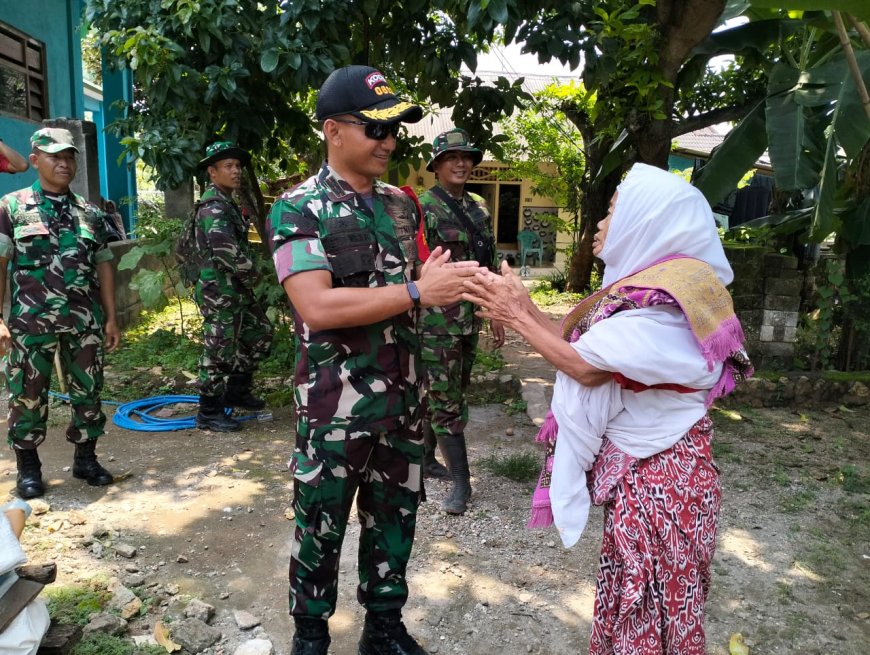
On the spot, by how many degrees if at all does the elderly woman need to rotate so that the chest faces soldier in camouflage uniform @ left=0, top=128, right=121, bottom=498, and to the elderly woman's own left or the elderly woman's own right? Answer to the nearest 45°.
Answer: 0° — they already face them

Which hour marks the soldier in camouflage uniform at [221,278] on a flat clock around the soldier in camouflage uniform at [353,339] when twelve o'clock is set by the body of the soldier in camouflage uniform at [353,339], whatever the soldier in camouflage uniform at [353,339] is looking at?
the soldier in camouflage uniform at [221,278] is roughly at 7 o'clock from the soldier in camouflage uniform at [353,339].

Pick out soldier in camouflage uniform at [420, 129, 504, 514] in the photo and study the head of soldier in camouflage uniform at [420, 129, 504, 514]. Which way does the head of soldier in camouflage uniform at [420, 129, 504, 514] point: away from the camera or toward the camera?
toward the camera

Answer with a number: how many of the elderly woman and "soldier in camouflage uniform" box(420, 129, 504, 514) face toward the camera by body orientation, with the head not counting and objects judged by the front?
1

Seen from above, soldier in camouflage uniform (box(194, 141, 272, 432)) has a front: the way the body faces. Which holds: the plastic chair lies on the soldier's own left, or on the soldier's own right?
on the soldier's own left

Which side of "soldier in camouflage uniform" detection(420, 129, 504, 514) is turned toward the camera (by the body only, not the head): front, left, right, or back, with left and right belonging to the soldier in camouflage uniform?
front

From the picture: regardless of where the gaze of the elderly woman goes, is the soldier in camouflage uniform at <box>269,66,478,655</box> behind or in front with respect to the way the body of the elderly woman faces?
in front

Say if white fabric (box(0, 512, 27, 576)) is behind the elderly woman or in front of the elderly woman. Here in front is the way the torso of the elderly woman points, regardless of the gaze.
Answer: in front

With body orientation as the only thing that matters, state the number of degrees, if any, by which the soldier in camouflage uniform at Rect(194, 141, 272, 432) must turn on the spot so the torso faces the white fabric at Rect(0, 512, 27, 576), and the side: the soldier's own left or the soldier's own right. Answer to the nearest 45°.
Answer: approximately 90° to the soldier's own right

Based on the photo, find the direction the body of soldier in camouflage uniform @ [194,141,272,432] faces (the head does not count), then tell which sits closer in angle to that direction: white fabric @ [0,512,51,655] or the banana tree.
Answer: the banana tree

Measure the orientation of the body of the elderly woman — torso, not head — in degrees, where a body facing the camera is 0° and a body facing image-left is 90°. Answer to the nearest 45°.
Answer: approximately 90°

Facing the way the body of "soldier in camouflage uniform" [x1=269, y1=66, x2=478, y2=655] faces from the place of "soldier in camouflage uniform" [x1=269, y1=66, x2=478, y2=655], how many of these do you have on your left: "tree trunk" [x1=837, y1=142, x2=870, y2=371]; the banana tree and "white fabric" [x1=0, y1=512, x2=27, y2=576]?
2

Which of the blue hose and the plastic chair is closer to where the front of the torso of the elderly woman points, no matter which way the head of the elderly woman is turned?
the blue hose

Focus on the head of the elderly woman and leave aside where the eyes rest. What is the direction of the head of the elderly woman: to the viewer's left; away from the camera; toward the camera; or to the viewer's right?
to the viewer's left
